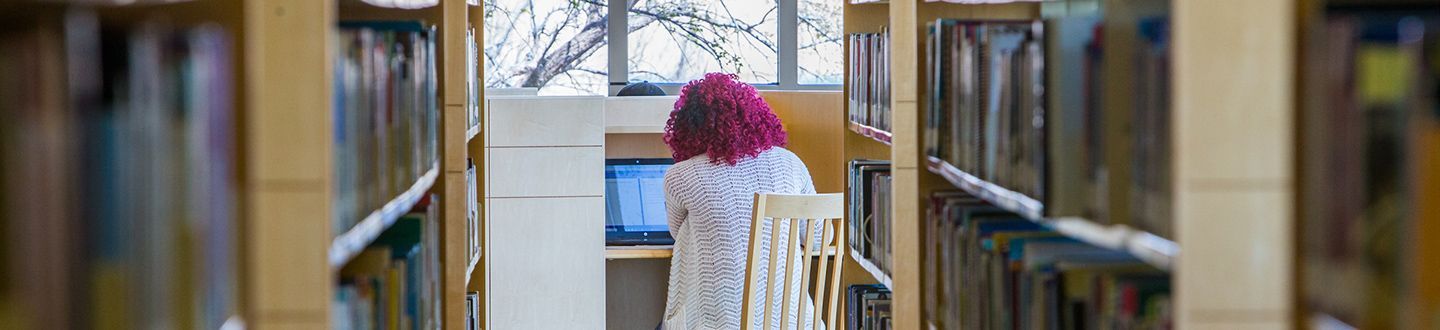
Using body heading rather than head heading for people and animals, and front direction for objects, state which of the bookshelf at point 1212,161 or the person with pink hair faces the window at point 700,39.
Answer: the person with pink hair

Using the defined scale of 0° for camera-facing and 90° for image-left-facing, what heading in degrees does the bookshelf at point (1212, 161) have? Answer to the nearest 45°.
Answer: approximately 45°

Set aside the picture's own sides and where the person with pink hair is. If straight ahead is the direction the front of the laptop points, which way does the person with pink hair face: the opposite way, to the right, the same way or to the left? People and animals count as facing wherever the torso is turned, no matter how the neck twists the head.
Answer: the opposite way

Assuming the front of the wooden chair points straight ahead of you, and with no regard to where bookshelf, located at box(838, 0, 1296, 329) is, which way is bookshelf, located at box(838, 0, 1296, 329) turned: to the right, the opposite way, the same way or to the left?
to the left

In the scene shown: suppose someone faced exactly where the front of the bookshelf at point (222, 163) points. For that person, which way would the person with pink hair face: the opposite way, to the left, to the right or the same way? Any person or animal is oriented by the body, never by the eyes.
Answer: to the left

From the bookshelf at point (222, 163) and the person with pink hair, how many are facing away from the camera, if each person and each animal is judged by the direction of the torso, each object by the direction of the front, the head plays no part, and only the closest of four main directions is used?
1

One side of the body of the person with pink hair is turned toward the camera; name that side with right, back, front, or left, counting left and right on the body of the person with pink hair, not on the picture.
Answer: back

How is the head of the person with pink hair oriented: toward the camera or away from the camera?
away from the camera

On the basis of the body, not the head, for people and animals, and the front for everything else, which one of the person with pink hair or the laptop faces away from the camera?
the person with pink hair

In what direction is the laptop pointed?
toward the camera

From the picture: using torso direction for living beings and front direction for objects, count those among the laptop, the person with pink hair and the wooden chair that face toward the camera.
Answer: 1

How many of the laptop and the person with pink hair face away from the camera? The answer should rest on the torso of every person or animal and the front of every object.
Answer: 1

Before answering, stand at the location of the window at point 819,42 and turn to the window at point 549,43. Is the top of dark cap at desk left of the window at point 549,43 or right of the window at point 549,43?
left

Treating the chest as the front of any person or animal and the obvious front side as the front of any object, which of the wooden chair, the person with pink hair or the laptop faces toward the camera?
the laptop
